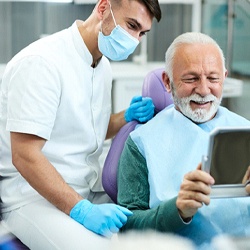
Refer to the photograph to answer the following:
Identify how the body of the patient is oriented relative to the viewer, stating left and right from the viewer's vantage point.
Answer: facing the viewer and to the right of the viewer

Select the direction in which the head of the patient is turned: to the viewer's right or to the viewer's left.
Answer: to the viewer's right
